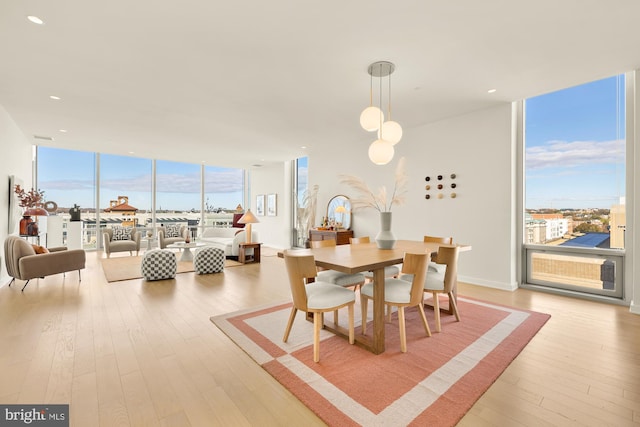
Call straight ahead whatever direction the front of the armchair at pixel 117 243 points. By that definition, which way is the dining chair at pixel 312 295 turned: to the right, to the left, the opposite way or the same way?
to the left

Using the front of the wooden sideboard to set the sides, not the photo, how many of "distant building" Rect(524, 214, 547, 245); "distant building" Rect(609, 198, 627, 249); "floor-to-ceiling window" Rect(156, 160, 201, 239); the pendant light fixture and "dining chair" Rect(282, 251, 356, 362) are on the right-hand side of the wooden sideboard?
1

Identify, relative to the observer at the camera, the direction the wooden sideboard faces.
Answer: facing the viewer and to the left of the viewer

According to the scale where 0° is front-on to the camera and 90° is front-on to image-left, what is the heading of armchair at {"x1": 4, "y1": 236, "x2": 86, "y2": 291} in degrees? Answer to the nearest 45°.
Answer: approximately 225°

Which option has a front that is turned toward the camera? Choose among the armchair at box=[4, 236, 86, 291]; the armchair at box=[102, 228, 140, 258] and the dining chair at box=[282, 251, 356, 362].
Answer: the armchair at box=[102, 228, 140, 258]

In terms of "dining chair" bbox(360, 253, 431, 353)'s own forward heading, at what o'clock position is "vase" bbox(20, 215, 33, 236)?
The vase is roughly at 11 o'clock from the dining chair.

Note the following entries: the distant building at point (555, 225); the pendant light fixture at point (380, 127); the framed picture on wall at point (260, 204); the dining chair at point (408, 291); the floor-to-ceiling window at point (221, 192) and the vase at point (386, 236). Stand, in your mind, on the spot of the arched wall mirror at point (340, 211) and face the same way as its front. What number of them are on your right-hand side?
2

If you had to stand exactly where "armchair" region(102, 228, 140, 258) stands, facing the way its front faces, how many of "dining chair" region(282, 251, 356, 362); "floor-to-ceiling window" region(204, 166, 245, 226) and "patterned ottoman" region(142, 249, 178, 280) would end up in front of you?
2

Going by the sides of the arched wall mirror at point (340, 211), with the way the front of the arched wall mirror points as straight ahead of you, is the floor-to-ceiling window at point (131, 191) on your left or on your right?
on your right

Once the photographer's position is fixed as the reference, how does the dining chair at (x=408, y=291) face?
facing away from the viewer and to the left of the viewer

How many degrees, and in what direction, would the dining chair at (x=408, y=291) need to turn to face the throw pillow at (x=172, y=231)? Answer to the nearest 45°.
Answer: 0° — it already faces it

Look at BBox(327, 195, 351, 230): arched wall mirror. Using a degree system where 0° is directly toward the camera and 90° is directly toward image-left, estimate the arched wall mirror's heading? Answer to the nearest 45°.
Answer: approximately 45°

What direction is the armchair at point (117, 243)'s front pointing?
toward the camera

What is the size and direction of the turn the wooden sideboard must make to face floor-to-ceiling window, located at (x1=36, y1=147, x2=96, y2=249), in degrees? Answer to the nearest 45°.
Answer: approximately 45° to its right

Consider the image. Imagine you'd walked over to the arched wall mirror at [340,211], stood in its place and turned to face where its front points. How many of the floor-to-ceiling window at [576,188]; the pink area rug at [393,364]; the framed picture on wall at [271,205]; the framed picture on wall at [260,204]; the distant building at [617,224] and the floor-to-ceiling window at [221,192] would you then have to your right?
3
